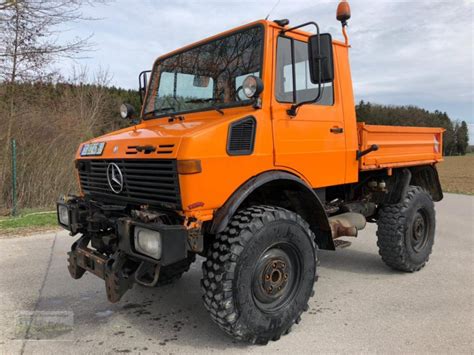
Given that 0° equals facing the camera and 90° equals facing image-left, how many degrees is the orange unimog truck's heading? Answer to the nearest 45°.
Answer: approximately 45°
